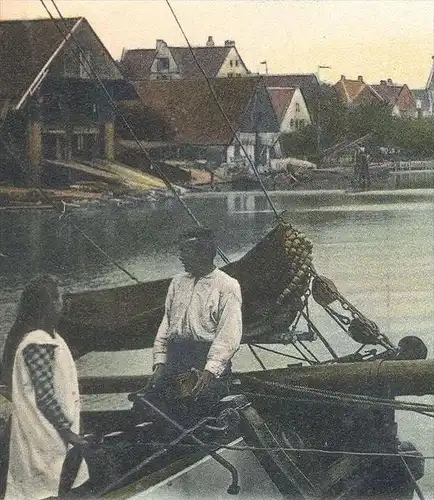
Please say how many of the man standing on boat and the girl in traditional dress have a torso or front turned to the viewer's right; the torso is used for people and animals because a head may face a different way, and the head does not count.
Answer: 1

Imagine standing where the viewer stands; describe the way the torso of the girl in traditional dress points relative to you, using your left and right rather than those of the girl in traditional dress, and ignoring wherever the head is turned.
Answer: facing to the right of the viewer

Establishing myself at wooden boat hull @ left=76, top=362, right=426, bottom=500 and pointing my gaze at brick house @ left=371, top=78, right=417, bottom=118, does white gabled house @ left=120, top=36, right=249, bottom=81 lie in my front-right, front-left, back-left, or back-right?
front-left

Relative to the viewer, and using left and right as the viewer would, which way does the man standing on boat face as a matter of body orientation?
facing the viewer and to the left of the viewer

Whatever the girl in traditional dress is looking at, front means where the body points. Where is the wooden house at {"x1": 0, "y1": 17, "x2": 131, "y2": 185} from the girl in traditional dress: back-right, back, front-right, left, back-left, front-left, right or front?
left

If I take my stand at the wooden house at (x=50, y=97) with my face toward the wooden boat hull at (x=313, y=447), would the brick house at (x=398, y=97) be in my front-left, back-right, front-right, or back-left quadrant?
front-left

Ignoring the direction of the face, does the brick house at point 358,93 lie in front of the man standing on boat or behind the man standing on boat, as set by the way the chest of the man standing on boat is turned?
behind

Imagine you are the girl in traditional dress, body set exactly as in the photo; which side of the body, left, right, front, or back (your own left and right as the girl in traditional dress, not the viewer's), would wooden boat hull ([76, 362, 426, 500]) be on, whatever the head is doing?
front
